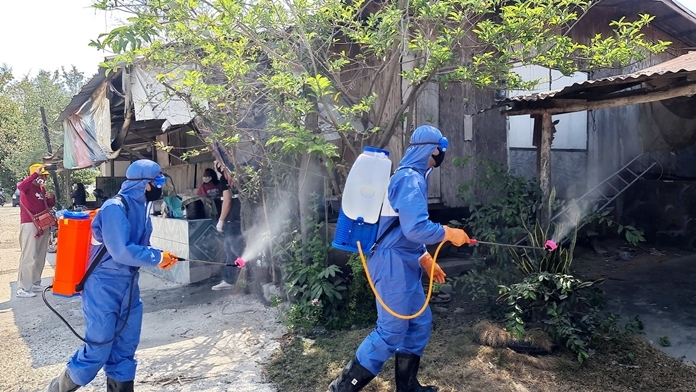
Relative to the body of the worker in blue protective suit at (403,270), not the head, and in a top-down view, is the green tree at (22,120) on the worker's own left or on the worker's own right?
on the worker's own left

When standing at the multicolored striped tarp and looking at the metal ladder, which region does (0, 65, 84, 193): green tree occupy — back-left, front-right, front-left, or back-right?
back-left

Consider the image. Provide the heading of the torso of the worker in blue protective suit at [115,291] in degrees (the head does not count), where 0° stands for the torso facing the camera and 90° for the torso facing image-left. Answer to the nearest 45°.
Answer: approximately 270°

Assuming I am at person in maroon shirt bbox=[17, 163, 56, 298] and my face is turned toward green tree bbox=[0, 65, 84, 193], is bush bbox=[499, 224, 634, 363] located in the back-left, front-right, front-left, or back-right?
back-right

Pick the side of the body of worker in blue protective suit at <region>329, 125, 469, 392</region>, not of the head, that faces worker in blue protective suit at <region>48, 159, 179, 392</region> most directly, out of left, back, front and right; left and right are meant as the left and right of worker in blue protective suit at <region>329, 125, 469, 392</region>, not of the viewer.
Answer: back

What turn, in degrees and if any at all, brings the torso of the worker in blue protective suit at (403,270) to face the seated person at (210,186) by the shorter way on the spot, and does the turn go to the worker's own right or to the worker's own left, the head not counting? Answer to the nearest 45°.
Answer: approximately 135° to the worker's own left

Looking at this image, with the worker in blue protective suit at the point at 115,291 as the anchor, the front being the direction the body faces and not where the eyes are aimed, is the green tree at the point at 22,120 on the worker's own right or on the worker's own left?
on the worker's own left

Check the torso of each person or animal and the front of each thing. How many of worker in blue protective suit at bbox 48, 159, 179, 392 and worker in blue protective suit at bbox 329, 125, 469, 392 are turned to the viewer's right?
2

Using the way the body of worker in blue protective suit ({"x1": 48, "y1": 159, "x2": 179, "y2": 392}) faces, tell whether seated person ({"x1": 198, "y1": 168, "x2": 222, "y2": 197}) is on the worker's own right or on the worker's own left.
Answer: on the worker's own left

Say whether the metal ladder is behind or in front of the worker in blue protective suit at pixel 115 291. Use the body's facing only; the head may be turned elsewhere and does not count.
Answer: in front

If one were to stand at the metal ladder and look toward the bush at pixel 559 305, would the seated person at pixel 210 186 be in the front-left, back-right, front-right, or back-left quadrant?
front-right

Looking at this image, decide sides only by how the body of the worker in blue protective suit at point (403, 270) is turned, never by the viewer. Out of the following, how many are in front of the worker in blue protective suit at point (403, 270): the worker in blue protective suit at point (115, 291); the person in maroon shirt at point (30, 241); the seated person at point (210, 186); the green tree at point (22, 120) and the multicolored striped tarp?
0

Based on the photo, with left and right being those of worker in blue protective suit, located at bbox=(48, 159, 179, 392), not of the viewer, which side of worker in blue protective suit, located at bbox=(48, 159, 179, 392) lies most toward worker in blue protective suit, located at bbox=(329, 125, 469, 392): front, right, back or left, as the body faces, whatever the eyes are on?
front

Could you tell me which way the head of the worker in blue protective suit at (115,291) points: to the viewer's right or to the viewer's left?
to the viewer's right

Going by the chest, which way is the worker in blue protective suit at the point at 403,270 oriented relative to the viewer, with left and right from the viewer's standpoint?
facing to the right of the viewer

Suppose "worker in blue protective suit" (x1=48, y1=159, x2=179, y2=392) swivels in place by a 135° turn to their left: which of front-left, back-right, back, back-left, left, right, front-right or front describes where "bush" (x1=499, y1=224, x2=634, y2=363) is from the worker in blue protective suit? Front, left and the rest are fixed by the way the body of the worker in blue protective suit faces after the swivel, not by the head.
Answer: back-right

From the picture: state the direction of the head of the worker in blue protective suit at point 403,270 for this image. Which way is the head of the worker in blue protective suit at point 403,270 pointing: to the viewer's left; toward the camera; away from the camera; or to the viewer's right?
to the viewer's right
